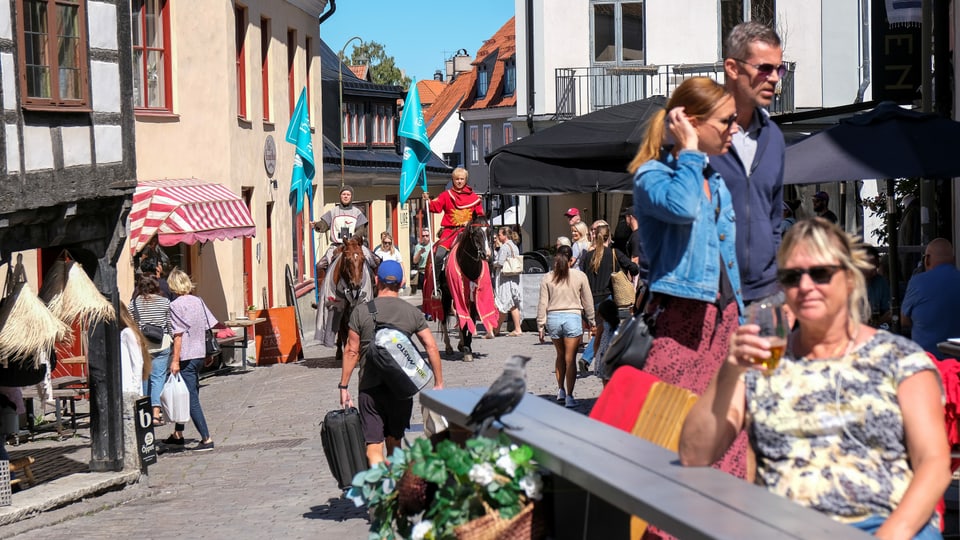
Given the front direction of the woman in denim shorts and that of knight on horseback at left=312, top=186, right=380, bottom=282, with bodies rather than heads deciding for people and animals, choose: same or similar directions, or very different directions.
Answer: very different directions

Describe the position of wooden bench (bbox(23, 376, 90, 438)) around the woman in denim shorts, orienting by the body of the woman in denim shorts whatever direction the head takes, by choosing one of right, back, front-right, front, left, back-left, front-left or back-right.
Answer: left

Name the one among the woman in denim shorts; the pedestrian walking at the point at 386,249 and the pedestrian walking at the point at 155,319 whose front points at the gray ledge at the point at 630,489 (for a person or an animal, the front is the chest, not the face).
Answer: the pedestrian walking at the point at 386,249

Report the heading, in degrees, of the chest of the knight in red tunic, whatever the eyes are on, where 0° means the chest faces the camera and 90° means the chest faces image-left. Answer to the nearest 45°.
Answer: approximately 0°

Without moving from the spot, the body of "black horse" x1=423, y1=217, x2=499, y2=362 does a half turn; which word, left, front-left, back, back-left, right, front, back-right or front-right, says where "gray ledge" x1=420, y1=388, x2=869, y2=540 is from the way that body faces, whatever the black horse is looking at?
back-left

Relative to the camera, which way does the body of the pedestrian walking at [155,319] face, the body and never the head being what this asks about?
away from the camera

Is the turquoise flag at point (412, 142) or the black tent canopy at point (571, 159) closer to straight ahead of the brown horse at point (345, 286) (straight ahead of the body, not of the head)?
the black tent canopy
